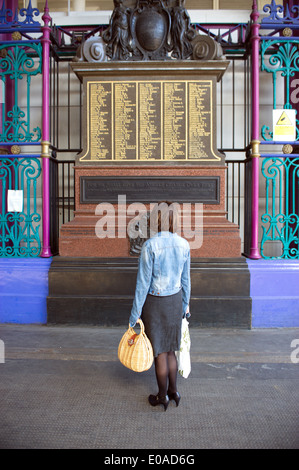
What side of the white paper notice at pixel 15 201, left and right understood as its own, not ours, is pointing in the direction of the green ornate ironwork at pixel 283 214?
left

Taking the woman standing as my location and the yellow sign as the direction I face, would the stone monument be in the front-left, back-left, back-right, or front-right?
front-left

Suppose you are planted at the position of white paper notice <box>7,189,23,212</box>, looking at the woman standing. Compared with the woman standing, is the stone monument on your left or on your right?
left

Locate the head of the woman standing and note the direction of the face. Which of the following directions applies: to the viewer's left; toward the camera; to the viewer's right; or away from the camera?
away from the camera

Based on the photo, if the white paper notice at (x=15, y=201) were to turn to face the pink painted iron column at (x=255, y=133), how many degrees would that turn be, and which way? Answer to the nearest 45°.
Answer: approximately 90° to its left

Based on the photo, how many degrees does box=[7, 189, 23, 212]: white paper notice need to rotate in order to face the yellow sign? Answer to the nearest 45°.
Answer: approximately 90° to its left

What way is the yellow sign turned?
toward the camera

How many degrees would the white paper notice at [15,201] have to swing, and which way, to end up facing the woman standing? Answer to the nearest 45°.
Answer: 0° — it already faces them

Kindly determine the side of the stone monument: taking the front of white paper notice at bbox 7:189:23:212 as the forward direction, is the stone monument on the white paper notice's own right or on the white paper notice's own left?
on the white paper notice's own left

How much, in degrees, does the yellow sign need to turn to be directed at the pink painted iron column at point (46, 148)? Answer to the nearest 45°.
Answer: approximately 90° to its right

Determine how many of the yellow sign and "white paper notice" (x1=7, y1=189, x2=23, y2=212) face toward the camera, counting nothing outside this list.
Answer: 2

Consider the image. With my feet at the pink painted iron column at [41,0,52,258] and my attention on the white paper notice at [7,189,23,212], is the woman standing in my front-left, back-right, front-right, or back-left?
back-left

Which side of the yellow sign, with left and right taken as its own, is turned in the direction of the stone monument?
right
